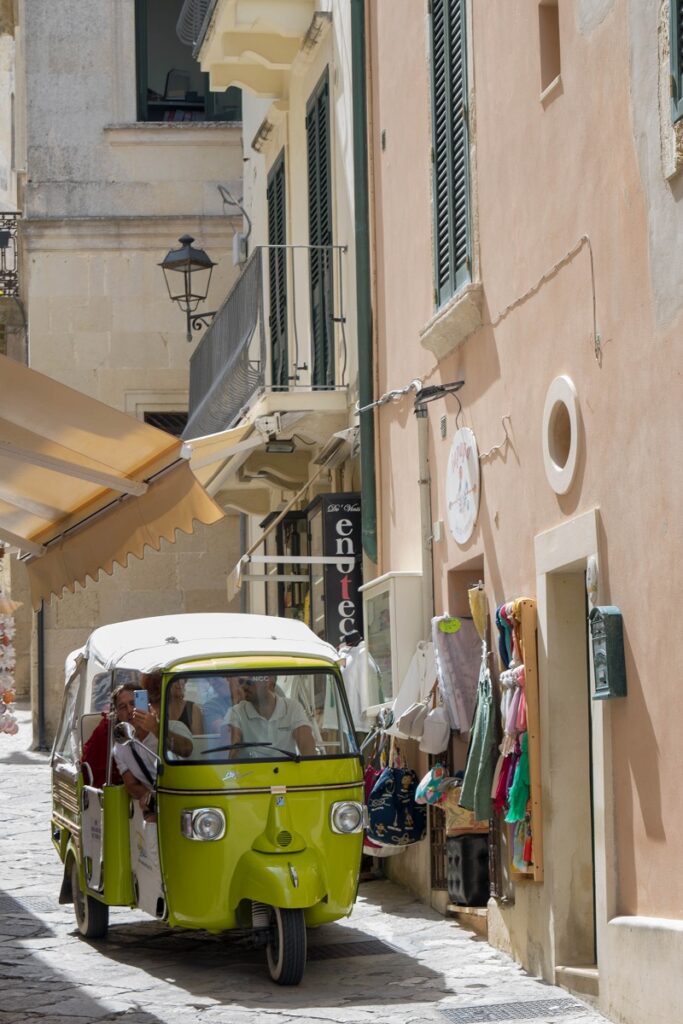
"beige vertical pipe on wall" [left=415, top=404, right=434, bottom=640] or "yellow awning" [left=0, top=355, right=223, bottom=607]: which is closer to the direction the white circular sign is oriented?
the yellow awning

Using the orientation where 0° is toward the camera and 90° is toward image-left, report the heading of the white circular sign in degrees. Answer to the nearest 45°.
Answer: approximately 90°

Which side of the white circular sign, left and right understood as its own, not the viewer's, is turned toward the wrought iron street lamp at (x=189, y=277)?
right

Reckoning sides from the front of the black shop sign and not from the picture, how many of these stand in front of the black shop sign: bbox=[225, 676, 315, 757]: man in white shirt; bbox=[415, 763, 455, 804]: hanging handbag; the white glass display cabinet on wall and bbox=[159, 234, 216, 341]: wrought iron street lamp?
3

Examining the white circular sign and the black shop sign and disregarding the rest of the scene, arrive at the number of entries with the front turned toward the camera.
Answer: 1

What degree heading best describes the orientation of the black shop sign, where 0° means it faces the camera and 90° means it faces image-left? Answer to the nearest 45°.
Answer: approximately 0°

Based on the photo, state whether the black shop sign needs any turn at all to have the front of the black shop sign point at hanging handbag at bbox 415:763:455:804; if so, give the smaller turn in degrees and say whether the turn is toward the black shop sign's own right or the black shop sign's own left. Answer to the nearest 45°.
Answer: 0° — it already faces it

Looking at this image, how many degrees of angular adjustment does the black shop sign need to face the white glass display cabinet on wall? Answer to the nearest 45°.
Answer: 0° — it already faces it

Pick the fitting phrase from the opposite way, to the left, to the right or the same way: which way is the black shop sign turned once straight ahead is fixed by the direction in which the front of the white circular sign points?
to the left

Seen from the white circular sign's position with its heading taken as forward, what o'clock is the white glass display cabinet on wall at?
The white glass display cabinet on wall is roughly at 2 o'clock from the white circular sign.

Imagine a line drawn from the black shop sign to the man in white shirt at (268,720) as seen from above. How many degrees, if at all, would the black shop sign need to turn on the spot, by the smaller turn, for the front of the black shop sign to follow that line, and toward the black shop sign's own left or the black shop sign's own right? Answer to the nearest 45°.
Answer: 0° — it already faces them
